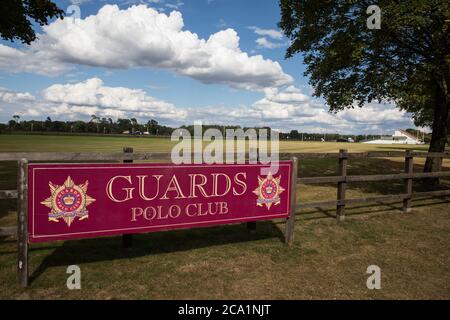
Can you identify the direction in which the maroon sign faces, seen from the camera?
facing the viewer and to the right of the viewer

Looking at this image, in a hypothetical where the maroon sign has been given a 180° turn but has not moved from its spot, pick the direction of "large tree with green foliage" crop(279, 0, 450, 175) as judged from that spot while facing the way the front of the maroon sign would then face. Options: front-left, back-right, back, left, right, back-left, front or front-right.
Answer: right
